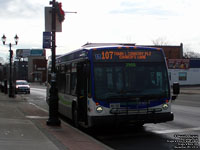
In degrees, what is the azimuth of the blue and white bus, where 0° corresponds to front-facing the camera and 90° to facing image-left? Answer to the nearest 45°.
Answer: approximately 315°

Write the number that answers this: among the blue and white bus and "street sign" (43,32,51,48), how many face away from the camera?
0

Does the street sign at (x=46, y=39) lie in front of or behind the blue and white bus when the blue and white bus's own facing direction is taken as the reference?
in front

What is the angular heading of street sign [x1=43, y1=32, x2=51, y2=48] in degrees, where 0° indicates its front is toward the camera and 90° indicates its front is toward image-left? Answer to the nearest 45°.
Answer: approximately 0°
